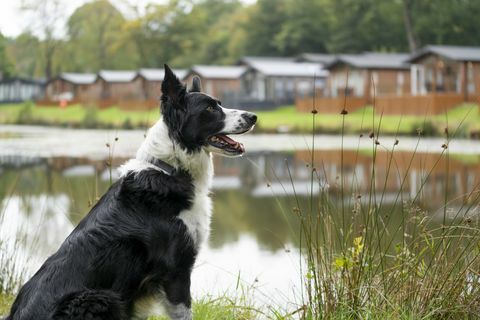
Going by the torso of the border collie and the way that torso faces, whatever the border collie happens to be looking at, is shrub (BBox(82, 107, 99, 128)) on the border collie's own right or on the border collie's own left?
on the border collie's own left

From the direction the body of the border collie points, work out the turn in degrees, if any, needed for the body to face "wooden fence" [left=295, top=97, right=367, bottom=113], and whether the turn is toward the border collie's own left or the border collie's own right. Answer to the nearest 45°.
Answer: approximately 90° to the border collie's own left

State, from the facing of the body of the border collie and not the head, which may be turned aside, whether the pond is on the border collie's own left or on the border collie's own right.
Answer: on the border collie's own left

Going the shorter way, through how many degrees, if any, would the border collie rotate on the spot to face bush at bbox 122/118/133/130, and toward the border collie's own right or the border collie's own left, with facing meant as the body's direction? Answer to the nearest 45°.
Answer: approximately 90° to the border collie's own left

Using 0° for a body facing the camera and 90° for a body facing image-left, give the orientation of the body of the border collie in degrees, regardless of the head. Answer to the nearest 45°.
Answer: approximately 270°
